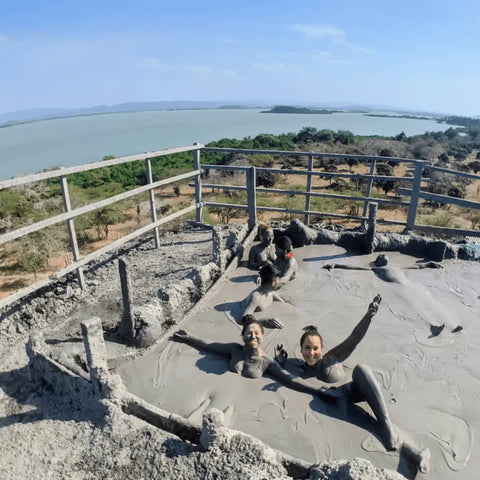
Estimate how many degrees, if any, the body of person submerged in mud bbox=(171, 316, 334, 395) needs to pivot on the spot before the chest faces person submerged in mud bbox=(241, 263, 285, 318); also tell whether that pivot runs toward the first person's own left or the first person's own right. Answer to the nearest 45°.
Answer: approximately 180°

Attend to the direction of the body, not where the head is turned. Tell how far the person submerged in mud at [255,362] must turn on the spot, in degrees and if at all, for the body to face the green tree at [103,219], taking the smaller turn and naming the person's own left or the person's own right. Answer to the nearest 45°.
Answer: approximately 135° to the person's own right

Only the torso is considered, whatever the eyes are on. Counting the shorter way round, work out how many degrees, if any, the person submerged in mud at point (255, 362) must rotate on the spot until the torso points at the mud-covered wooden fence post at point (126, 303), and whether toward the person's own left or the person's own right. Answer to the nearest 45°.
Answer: approximately 90° to the person's own right

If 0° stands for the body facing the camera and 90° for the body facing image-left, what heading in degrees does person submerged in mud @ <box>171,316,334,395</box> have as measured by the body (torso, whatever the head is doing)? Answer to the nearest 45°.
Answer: approximately 0°

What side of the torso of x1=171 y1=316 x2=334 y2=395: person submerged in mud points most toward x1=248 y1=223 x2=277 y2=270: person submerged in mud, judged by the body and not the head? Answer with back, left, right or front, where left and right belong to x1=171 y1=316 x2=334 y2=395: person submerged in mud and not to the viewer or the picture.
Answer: back
